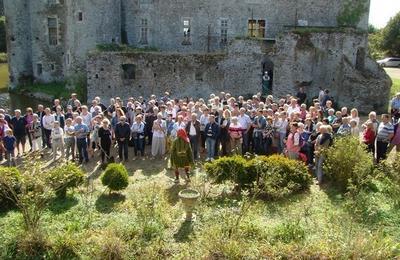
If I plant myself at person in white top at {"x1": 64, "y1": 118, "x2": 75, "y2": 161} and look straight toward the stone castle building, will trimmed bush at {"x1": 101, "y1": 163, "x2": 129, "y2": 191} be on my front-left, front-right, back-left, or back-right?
back-right

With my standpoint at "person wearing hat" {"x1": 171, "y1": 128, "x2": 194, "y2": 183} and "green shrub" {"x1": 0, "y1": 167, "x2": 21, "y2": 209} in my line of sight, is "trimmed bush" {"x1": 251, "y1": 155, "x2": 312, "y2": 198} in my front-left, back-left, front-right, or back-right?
back-left

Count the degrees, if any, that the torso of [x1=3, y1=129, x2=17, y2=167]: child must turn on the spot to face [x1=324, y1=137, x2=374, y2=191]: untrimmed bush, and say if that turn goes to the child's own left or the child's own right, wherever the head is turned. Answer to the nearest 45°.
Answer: approximately 45° to the child's own left

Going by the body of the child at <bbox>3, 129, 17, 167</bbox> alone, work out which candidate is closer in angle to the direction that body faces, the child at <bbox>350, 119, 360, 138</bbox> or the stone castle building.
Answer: the child

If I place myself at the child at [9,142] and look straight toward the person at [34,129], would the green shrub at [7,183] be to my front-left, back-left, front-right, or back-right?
back-right
